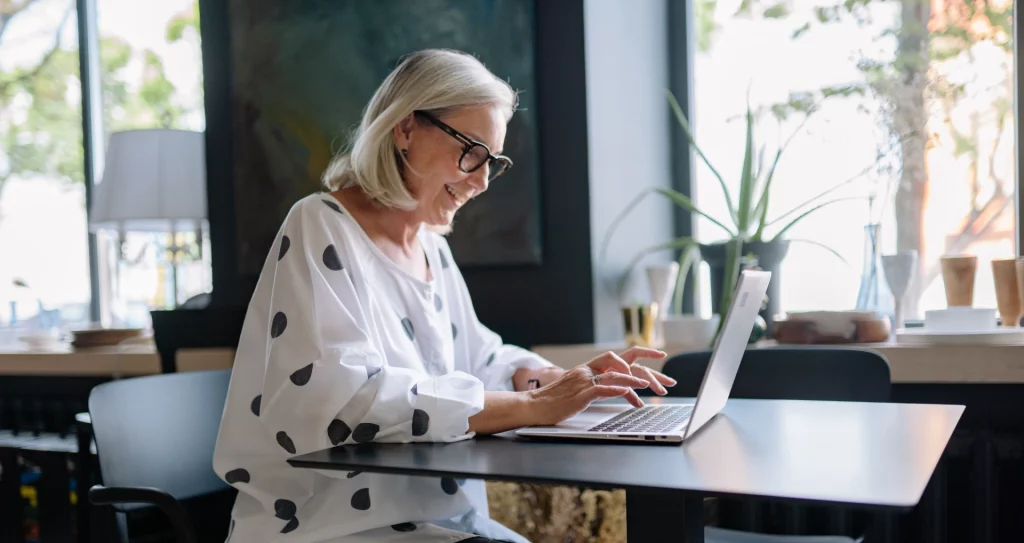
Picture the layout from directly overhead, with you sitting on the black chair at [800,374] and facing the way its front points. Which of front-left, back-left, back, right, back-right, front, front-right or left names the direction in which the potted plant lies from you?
back

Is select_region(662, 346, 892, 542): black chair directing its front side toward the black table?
yes

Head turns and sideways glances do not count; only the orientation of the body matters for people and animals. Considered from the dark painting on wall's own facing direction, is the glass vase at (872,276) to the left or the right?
on its left

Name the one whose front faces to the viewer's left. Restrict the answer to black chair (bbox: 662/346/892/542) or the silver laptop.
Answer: the silver laptop

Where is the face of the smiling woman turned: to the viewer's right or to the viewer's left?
to the viewer's right

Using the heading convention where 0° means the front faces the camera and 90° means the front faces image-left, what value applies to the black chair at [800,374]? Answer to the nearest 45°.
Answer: approximately 0°

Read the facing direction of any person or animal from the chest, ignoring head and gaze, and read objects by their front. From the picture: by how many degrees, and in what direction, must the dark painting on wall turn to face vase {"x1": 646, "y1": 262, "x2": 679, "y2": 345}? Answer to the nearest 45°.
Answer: approximately 45° to its left

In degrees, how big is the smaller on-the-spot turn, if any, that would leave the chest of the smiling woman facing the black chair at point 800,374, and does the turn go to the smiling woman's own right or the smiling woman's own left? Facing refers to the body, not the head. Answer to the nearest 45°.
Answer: approximately 45° to the smiling woman's own left

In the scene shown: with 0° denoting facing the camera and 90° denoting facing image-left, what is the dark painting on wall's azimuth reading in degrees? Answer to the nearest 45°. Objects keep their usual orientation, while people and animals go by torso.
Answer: approximately 0°

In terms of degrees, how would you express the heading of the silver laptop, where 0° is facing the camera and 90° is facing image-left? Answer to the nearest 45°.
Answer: approximately 90°

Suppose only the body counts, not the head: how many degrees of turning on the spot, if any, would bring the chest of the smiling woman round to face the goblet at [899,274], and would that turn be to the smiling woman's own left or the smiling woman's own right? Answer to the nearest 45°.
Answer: approximately 90° to the smiling woman's own left

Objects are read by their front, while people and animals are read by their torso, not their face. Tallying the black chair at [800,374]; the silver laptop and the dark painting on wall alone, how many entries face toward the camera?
2

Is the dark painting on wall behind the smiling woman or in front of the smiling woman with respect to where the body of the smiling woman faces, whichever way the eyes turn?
behind

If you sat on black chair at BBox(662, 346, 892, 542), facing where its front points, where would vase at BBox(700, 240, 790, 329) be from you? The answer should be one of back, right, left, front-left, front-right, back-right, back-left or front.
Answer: back

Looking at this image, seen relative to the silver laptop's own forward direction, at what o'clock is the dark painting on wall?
The dark painting on wall is roughly at 2 o'clock from the silver laptop.
